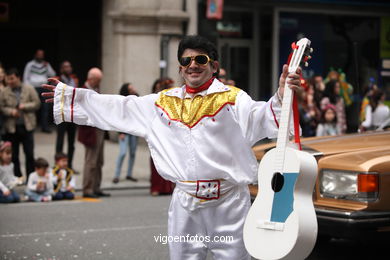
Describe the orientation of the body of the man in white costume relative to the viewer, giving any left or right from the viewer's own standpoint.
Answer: facing the viewer

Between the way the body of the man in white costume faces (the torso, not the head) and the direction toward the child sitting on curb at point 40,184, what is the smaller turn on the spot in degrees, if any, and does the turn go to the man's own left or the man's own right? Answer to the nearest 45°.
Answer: approximately 180°
